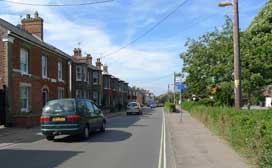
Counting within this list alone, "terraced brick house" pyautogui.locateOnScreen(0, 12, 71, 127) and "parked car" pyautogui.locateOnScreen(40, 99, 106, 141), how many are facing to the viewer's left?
0

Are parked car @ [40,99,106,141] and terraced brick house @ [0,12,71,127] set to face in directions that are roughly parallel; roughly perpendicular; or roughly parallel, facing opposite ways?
roughly perpendicular

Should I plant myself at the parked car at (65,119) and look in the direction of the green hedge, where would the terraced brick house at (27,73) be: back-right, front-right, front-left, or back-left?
back-left

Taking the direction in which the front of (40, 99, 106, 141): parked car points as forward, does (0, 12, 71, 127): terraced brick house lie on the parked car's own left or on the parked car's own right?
on the parked car's own left

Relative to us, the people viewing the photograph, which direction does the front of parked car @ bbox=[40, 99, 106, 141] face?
facing away from the viewer and to the right of the viewer

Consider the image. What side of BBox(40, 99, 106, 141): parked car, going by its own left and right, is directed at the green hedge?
right

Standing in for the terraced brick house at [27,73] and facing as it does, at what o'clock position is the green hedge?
The green hedge is roughly at 1 o'clock from the terraced brick house.

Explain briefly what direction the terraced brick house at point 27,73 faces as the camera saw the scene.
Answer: facing the viewer and to the right of the viewer

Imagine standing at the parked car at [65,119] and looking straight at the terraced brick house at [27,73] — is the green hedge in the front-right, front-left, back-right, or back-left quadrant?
back-right
